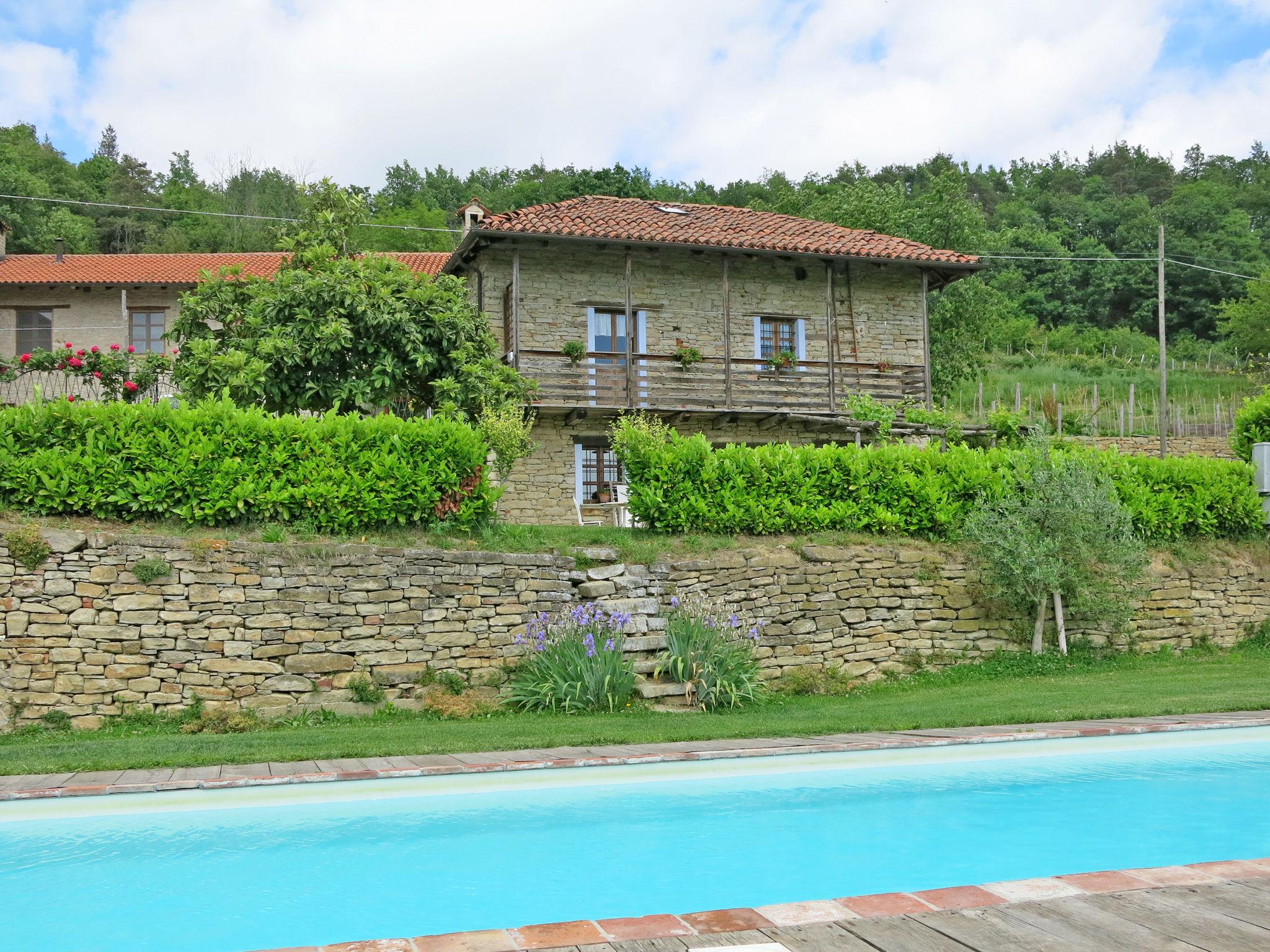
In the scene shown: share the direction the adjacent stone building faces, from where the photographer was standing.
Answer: facing the viewer

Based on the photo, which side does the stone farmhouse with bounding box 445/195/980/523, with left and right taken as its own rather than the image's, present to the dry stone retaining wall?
front

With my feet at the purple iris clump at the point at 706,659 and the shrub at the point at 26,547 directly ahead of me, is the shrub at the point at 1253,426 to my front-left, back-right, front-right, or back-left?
back-right

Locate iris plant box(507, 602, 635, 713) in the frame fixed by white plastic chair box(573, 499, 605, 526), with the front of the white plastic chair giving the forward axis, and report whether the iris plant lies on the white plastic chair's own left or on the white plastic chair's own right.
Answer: on the white plastic chair's own right

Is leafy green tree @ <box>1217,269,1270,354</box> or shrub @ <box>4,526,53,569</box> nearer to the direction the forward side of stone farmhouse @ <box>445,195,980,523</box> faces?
the shrub

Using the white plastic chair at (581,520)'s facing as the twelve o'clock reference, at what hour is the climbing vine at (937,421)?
The climbing vine is roughly at 12 o'clock from the white plastic chair.

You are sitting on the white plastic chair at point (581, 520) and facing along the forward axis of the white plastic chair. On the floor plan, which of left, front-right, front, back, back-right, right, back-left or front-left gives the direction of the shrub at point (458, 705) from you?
right

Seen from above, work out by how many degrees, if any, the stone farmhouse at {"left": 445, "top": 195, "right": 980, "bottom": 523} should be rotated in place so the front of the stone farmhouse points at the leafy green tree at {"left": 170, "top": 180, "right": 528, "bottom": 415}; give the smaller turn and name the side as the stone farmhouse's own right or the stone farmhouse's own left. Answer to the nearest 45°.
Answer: approximately 45° to the stone farmhouse's own right

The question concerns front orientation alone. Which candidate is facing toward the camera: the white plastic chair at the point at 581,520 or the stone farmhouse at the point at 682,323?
the stone farmhouse

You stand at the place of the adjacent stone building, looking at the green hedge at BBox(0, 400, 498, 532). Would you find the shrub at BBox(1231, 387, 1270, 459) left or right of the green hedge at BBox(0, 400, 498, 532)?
left

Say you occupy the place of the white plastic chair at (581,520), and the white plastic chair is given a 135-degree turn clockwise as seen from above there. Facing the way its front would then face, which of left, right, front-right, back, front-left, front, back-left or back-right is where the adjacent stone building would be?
right

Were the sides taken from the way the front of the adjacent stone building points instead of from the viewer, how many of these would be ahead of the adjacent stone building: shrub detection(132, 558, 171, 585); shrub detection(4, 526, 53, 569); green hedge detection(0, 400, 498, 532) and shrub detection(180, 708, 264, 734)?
4

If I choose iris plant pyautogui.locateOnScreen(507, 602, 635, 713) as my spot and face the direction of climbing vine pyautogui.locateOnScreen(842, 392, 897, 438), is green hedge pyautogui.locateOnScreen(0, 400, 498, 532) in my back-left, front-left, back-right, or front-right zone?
back-left

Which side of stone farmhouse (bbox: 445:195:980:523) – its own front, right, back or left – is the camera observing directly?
front
